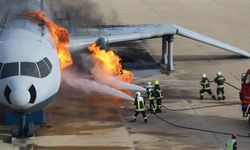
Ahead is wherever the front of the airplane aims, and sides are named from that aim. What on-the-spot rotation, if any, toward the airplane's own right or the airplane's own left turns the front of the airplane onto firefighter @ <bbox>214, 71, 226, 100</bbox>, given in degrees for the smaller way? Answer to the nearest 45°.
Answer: approximately 135° to the airplane's own left

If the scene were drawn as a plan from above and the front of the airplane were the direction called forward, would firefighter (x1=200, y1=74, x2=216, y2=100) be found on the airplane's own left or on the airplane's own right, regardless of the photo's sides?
on the airplane's own left

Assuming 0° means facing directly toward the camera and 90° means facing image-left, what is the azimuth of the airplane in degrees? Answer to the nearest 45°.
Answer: approximately 0°
